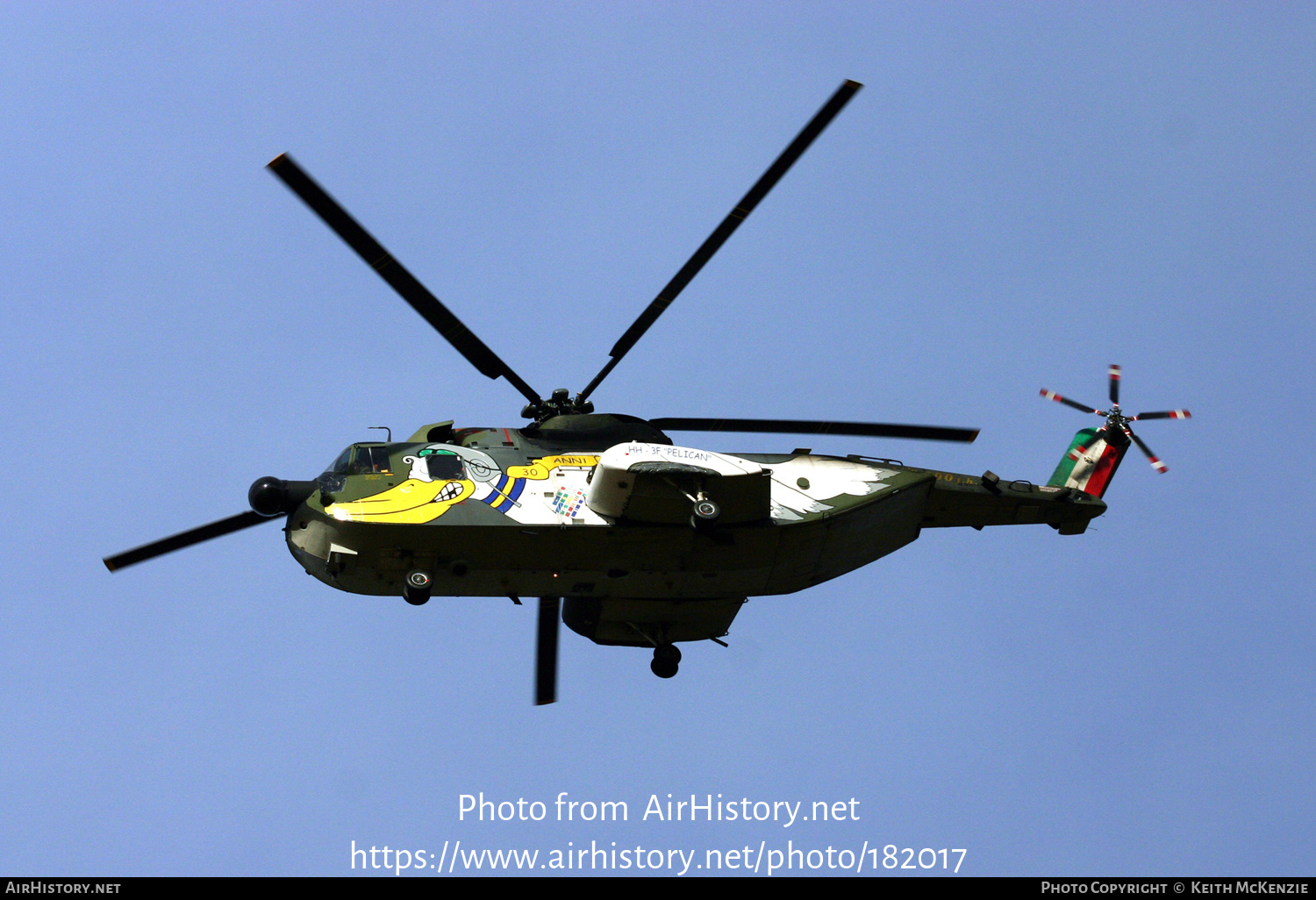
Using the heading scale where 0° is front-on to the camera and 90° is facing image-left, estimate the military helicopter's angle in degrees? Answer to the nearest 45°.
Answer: approximately 90°
